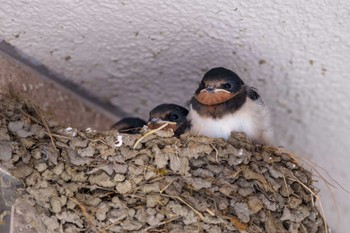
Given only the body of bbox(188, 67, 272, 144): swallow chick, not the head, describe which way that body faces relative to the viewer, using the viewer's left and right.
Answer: facing the viewer and to the left of the viewer
